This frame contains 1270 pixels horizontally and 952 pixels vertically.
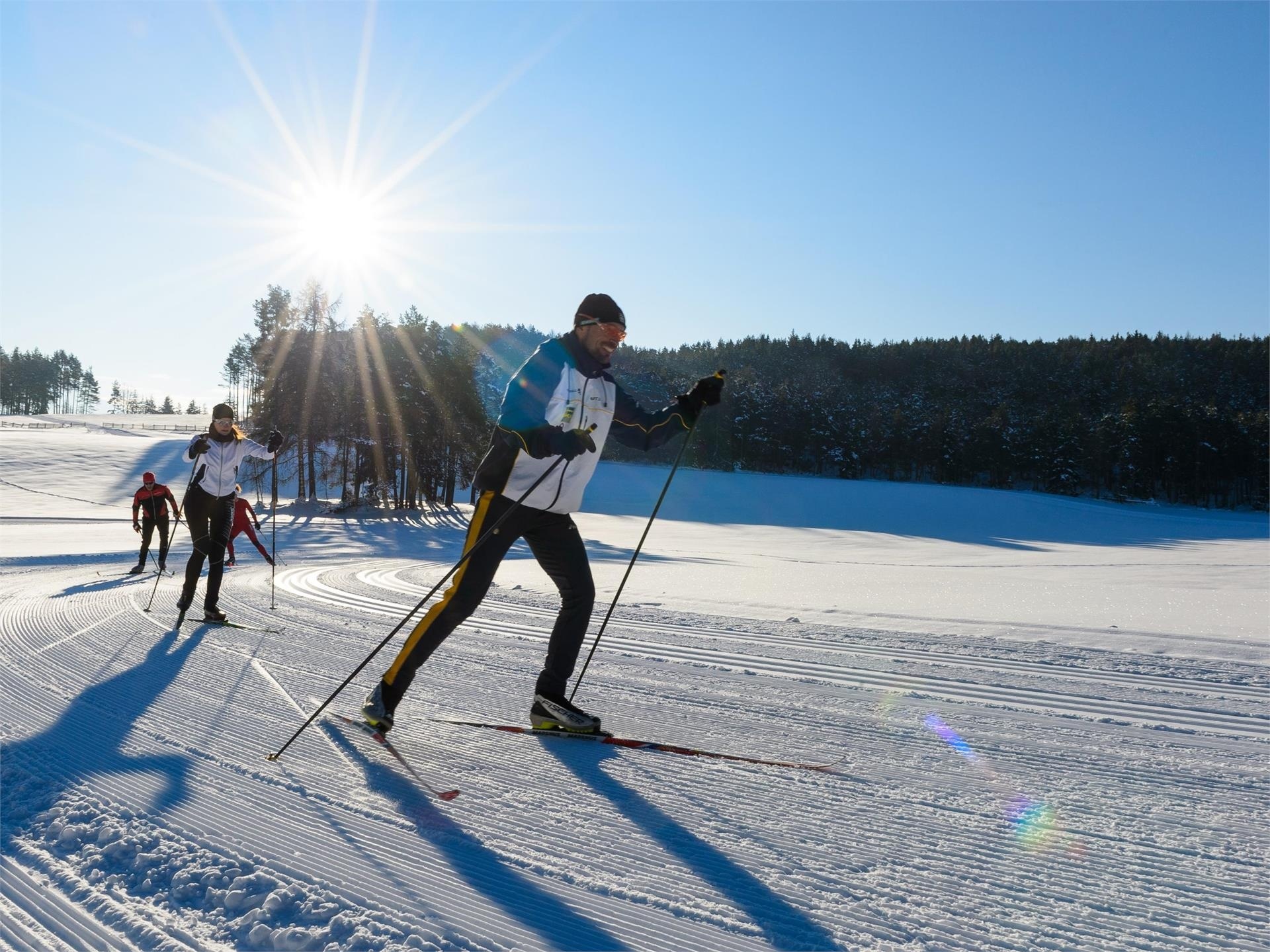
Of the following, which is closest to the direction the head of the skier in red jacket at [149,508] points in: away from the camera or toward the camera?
toward the camera

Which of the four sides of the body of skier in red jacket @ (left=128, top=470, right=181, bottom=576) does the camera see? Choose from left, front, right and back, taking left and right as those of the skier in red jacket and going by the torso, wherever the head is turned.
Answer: front

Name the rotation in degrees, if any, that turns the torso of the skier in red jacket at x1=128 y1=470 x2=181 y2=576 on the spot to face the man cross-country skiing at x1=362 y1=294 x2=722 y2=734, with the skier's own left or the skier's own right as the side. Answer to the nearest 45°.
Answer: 0° — they already face them

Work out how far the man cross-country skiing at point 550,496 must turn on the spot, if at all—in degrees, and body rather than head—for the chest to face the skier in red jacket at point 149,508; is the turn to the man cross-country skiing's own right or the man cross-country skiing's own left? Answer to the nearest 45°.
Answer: approximately 180°

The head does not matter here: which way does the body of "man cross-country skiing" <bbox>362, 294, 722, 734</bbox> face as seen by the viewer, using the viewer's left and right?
facing the viewer and to the right of the viewer

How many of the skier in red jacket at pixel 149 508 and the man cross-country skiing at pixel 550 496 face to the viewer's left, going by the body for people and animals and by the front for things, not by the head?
0
